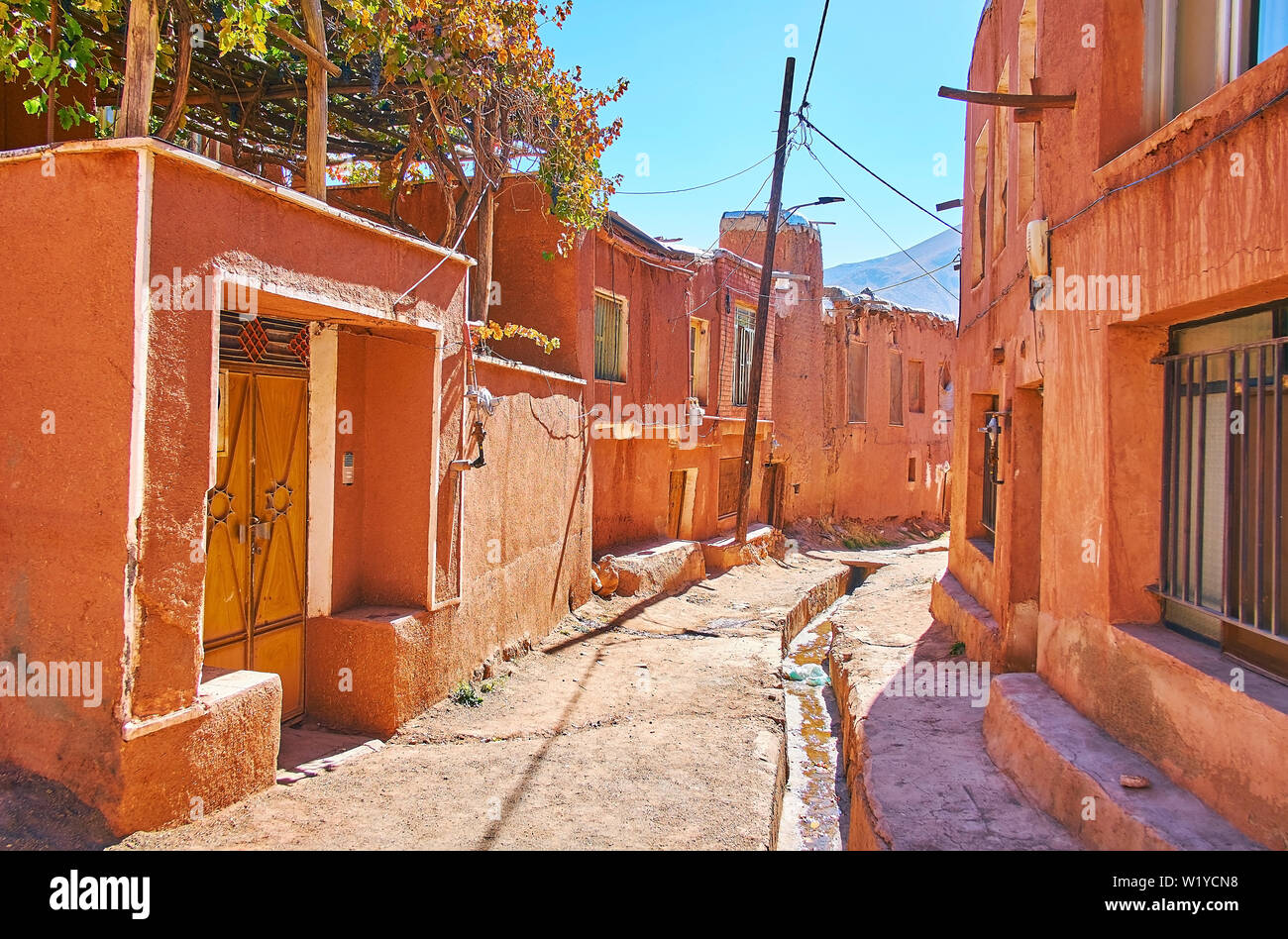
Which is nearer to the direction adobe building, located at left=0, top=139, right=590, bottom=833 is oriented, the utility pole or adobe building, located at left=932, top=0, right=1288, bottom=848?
the adobe building

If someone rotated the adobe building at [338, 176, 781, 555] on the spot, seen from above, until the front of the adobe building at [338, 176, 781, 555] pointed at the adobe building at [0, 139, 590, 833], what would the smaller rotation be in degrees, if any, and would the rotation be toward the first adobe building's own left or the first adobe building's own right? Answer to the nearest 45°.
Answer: approximately 45° to the first adobe building's own right

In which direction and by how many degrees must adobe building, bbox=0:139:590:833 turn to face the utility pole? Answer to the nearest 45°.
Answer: approximately 90° to its left

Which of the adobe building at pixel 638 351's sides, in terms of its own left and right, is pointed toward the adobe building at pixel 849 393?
left

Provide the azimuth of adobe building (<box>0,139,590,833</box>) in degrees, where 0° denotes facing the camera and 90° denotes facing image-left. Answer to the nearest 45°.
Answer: approximately 315°

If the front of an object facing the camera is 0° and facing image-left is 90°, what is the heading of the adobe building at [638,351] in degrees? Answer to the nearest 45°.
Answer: approximately 315°

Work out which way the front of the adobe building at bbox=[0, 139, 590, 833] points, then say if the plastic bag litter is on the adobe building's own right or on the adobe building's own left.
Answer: on the adobe building's own left

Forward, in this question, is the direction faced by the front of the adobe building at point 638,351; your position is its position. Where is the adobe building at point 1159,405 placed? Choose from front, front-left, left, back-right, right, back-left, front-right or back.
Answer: front-right

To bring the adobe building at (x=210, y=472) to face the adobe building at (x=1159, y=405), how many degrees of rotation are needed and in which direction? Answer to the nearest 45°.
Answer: approximately 45° to its left

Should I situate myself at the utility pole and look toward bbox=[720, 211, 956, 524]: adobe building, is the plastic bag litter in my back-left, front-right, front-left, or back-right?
back-right
